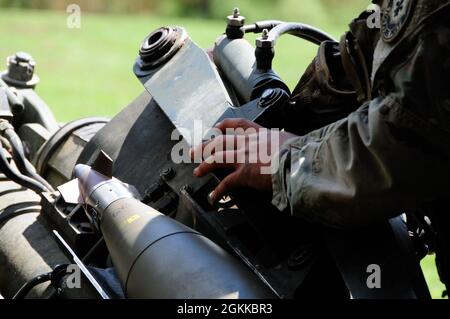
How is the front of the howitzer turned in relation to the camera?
facing away from the viewer and to the left of the viewer
